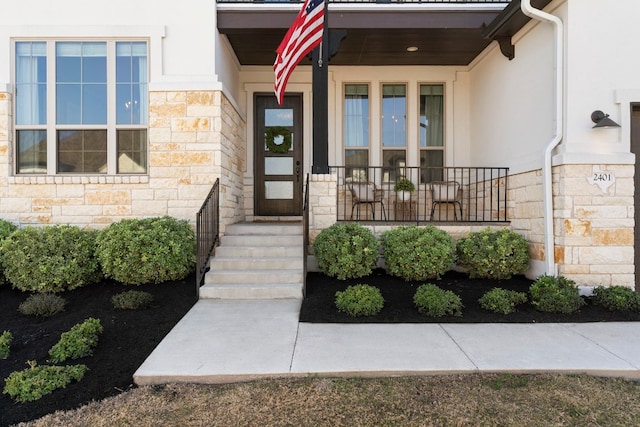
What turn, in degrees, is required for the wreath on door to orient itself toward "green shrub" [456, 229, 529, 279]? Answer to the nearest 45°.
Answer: approximately 45° to its left

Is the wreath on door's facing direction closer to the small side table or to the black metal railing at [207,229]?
the black metal railing

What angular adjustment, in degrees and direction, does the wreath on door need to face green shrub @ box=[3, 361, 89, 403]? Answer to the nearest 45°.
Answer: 0° — it already faces it

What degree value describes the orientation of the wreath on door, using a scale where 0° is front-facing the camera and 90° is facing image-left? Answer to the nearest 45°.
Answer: approximately 0°

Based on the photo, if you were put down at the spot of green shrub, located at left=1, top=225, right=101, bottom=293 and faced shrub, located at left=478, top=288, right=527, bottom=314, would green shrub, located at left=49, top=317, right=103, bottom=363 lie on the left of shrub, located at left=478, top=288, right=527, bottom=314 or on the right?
right

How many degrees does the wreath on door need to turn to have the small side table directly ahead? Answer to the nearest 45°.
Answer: approximately 90° to its left

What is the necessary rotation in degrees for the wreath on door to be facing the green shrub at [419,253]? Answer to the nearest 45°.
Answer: approximately 45° to its left

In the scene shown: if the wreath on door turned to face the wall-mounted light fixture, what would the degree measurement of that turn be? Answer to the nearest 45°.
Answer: approximately 45° to its left

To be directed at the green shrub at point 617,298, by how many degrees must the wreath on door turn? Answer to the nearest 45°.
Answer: approximately 45° to its left

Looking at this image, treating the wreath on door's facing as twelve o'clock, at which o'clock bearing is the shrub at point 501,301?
The shrub is roughly at 11 o'clock from the wreath on door.

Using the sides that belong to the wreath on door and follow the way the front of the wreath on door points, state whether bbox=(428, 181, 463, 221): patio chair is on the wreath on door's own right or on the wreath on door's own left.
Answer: on the wreath on door's own left
